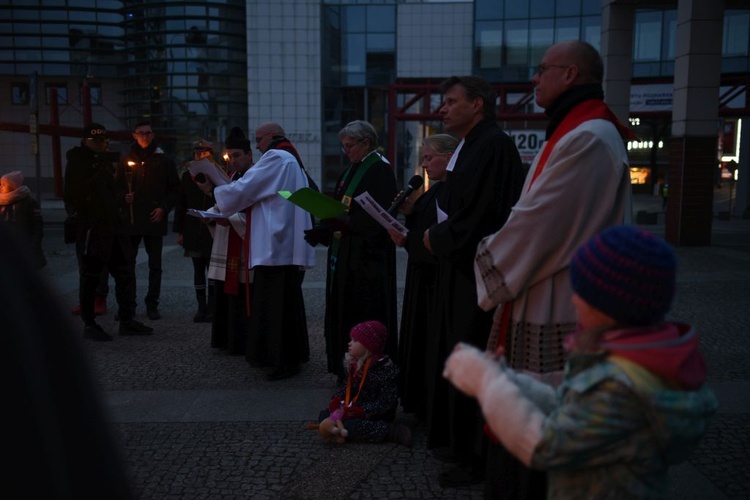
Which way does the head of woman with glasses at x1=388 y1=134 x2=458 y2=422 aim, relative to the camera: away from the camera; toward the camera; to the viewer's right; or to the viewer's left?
to the viewer's left

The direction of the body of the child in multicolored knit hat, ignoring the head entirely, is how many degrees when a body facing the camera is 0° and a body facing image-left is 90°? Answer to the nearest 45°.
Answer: approximately 135°

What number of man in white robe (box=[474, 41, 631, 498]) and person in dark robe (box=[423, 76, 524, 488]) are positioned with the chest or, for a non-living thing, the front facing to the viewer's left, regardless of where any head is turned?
2

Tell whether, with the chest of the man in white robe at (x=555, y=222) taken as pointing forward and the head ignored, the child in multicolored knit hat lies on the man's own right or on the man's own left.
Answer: on the man's own left

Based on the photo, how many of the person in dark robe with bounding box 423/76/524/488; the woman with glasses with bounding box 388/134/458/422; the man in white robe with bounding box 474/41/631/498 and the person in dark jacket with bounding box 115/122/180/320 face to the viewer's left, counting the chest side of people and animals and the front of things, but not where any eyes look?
3

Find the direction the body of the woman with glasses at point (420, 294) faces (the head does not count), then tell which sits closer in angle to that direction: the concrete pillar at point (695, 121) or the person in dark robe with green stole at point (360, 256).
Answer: the person in dark robe with green stole

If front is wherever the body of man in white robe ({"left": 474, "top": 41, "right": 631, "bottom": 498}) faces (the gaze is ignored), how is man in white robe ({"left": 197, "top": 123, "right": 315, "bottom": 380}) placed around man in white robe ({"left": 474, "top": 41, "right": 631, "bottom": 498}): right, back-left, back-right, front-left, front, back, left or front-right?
front-right

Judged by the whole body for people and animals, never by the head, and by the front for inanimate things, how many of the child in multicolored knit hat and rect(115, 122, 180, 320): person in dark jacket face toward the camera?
1

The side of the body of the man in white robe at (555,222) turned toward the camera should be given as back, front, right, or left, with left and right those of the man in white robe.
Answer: left

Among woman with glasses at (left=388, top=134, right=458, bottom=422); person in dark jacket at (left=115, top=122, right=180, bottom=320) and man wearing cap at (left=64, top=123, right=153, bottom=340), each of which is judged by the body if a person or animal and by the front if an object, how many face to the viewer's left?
1

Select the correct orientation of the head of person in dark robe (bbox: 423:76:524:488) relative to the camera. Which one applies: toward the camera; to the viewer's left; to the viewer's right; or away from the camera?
to the viewer's left

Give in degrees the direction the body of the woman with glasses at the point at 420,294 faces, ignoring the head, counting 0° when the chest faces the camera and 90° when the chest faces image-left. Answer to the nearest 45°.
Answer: approximately 90°

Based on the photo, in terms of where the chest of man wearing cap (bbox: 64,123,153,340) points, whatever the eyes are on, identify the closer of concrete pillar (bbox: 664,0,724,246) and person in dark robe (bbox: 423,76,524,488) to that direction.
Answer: the person in dark robe

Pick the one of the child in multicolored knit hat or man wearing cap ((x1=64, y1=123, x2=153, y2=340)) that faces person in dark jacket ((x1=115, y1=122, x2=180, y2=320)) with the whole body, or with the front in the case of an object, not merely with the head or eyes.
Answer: the child in multicolored knit hat

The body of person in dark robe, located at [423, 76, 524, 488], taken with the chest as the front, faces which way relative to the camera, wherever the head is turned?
to the viewer's left

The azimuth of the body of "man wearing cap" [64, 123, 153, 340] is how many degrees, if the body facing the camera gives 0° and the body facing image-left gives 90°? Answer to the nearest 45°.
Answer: approximately 315°
